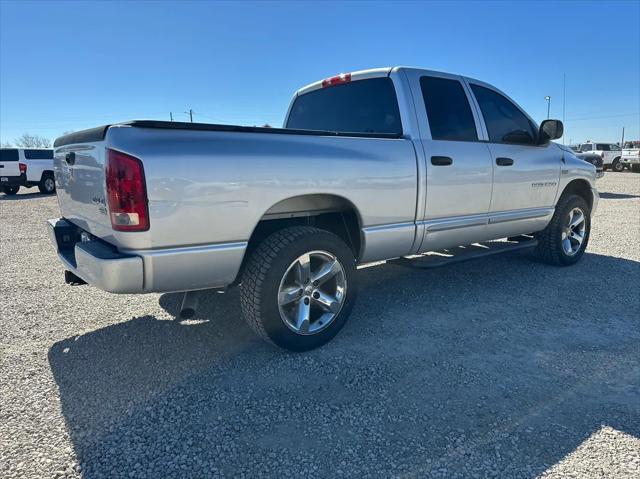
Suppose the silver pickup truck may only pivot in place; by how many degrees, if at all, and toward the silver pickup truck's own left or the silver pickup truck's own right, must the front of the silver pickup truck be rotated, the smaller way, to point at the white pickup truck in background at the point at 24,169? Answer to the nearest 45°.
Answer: approximately 90° to the silver pickup truck's own left

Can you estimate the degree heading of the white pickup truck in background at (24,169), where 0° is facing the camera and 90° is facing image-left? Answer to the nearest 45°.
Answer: approximately 225°

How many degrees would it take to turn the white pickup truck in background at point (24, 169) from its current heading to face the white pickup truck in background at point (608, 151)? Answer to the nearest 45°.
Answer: approximately 45° to its right

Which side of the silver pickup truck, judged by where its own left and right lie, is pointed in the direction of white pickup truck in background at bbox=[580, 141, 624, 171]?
front

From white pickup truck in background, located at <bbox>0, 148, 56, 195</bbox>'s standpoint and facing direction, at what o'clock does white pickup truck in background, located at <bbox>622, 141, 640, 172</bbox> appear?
white pickup truck in background, located at <bbox>622, 141, 640, 172</bbox> is roughly at 2 o'clock from white pickup truck in background, located at <bbox>0, 148, 56, 195</bbox>.

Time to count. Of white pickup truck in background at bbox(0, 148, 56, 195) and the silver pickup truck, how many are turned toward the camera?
0

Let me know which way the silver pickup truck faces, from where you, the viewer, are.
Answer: facing away from the viewer and to the right of the viewer

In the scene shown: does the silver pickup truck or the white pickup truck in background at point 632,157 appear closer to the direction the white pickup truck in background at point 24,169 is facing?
the white pickup truck in background

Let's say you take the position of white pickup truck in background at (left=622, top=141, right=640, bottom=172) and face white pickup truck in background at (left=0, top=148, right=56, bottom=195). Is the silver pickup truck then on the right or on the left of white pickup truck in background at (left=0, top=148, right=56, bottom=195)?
left

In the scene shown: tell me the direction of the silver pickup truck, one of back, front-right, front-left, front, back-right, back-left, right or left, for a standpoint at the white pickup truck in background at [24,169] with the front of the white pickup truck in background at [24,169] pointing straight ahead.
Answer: back-right
